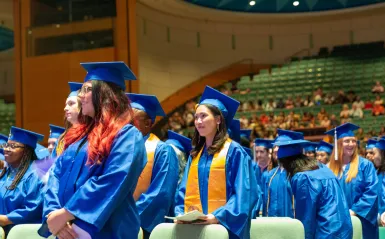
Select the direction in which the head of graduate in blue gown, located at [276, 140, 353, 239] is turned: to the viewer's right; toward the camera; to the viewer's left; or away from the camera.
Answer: away from the camera

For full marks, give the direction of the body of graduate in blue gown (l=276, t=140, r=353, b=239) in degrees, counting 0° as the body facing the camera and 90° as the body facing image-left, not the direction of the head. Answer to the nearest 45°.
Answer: approximately 135°

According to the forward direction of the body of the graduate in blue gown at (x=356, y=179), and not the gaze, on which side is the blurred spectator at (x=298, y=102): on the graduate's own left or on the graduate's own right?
on the graduate's own right

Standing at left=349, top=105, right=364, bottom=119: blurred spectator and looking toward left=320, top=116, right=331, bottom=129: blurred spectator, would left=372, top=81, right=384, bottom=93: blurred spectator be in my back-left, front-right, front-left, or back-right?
back-right

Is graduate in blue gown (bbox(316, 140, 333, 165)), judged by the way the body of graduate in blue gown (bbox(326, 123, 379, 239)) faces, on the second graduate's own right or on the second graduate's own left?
on the second graduate's own right

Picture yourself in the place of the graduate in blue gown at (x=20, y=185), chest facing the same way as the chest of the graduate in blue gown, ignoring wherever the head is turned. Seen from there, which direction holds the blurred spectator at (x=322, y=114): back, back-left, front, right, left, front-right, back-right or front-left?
back
